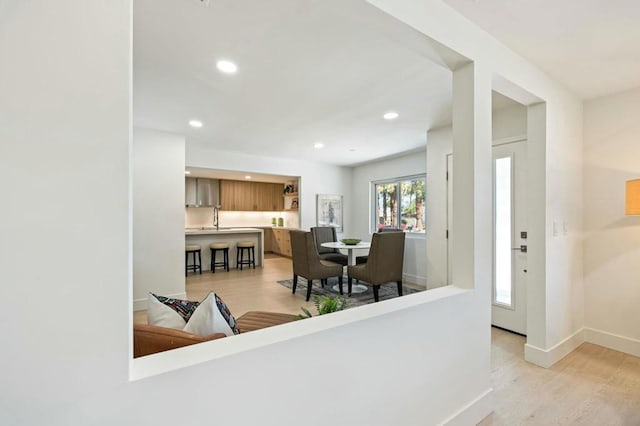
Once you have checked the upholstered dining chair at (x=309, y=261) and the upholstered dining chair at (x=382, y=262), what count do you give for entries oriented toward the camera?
0

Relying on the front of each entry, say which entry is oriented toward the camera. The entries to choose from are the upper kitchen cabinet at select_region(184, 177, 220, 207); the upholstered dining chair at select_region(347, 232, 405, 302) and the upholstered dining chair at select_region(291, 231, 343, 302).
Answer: the upper kitchen cabinet

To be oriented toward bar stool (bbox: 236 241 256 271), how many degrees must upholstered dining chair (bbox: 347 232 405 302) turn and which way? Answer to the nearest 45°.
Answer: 0° — it already faces it

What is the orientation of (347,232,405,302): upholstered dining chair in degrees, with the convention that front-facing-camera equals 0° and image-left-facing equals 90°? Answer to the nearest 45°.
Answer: approximately 135°

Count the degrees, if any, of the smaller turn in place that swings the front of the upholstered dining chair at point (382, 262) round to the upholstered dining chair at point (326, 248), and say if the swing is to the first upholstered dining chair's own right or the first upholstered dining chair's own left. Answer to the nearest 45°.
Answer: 0° — it already faces it

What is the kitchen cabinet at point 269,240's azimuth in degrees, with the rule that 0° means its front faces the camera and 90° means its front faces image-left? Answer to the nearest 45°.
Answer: approximately 0°

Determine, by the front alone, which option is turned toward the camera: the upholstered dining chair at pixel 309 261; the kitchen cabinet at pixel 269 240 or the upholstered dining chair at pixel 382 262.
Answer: the kitchen cabinet

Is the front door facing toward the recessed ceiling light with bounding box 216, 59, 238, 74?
yes

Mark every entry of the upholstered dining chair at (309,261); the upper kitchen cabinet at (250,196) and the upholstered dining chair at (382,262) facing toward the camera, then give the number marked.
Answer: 1

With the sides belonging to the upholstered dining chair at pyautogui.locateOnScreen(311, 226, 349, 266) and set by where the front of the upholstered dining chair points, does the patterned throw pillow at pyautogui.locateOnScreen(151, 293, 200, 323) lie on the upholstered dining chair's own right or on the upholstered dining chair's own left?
on the upholstered dining chair's own right

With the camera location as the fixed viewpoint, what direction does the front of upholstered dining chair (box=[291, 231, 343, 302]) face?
facing away from the viewer and to the right of the viewer

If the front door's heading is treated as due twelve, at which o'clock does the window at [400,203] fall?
The window is roughly at 3 o'clock from the front door.

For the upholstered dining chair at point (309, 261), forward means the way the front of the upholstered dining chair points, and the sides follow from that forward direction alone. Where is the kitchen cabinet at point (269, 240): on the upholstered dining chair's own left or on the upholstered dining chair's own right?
on the upholstered dining chair's own left

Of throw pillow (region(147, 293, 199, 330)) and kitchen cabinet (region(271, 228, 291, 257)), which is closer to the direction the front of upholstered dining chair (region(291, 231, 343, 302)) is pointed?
the kitchen cabinet
